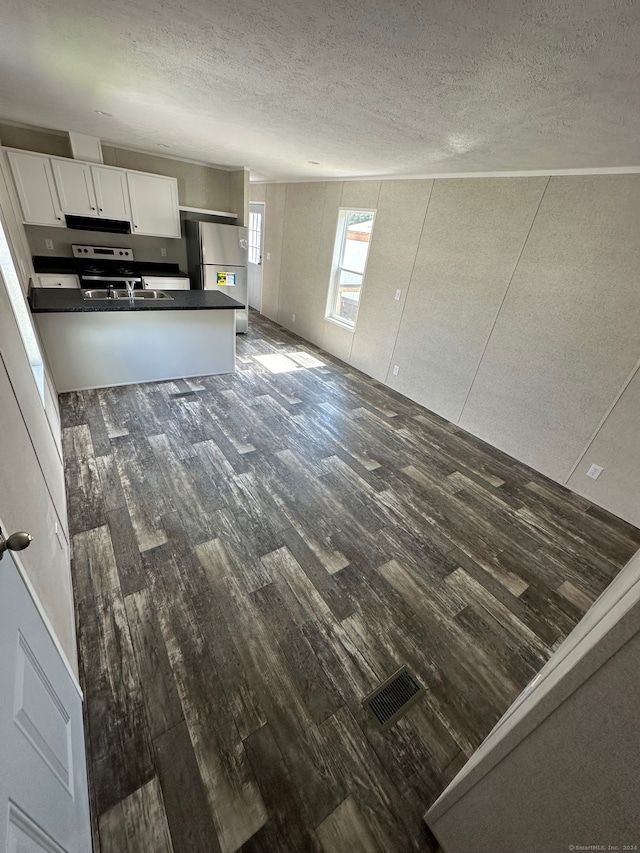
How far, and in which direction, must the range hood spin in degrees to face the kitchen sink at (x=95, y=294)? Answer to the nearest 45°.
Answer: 0° — it already faces it

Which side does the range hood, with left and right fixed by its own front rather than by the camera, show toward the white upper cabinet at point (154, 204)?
left

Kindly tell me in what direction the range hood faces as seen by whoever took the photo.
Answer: facing the viewer

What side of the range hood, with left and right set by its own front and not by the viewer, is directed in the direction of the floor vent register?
front

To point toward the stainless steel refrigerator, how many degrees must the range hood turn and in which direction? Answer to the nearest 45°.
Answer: approximately 90° to its left

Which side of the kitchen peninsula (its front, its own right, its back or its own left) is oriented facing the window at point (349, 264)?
right

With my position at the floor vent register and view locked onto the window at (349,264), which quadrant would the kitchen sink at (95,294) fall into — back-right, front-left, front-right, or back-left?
front-left

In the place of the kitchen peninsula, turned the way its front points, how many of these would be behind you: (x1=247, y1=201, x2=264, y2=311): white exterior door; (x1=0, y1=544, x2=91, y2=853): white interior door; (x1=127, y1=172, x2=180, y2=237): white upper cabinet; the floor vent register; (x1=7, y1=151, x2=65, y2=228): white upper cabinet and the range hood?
2

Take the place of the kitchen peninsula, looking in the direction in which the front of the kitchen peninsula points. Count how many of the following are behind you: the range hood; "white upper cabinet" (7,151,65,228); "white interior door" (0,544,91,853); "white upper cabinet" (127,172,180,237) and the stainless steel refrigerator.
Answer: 1

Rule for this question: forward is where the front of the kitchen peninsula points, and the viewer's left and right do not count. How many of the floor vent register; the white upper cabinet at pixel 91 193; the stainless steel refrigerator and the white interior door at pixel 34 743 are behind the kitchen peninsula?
2

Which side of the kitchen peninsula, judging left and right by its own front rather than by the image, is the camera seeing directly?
back

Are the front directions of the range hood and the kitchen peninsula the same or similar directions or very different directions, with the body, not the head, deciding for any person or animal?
very different directions

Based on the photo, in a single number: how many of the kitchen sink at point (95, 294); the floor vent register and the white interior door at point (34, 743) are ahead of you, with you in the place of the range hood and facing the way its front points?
3

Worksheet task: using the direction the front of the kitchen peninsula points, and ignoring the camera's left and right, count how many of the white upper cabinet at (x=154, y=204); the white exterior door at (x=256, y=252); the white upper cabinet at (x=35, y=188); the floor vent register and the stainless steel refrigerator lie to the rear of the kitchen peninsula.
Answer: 1

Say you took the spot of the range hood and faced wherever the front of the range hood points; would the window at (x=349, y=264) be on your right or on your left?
on your left

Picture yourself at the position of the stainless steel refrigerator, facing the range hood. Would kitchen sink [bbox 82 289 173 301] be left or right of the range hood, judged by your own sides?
left

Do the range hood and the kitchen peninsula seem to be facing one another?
yes

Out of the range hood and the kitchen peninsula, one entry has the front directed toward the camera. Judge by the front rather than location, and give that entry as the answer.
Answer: the range hood

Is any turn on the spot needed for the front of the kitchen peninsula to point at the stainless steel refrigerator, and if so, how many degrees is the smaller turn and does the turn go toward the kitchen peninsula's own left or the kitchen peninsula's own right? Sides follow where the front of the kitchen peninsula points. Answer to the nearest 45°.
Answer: approximately 45° to the kitchen peninsula's own right

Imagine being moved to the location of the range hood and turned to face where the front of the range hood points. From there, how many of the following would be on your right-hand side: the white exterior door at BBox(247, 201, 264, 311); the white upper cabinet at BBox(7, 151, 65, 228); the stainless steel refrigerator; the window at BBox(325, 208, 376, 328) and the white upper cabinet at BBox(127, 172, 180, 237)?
1
